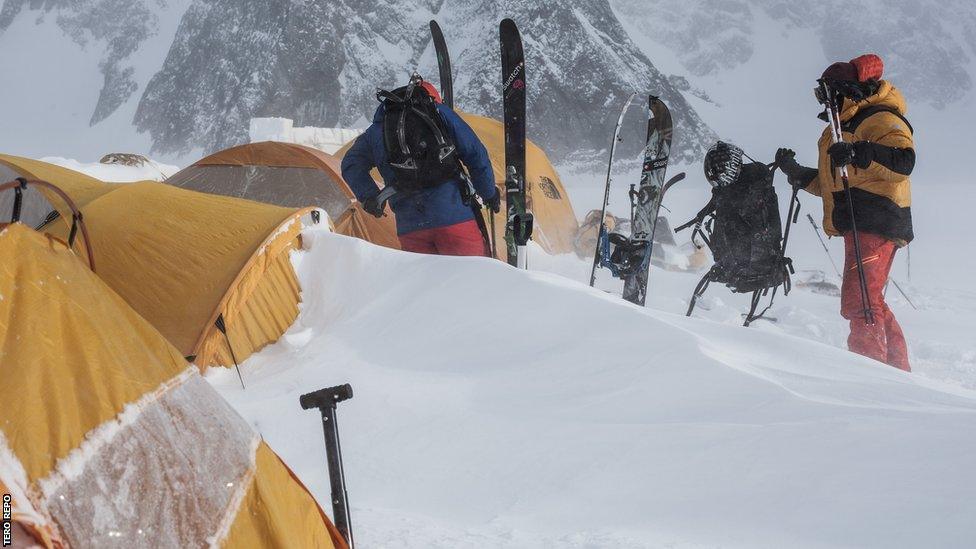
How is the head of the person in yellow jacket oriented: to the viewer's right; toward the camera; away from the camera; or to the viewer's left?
to the viewer's left

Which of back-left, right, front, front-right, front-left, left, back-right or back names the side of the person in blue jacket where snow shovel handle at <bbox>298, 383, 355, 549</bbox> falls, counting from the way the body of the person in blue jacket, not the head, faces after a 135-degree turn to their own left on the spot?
front-left

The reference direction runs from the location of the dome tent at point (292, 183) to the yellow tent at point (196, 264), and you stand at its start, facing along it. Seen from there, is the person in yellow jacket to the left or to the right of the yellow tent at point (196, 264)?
left

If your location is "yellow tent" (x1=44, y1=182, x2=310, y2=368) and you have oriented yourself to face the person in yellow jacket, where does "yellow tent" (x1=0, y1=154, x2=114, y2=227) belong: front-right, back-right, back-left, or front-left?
back-left

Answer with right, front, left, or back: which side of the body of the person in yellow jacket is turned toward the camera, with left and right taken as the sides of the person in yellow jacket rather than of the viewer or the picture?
left

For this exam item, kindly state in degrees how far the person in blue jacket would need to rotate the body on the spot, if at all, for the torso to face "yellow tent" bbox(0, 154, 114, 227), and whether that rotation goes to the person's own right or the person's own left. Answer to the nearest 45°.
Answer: approximately 90° to the person's own left

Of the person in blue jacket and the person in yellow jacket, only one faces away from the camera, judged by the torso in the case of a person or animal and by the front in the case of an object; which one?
the person in blue jacket

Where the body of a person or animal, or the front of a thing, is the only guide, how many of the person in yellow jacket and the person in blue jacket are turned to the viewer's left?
1

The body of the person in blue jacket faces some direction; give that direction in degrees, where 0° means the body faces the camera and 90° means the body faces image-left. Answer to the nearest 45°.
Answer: approximately 180°

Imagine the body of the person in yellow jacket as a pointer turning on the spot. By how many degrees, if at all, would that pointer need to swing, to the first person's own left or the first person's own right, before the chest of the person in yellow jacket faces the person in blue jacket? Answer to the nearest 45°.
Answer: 0° — they already face them

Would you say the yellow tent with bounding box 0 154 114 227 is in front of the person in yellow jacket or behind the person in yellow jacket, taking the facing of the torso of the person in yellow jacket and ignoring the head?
in front
